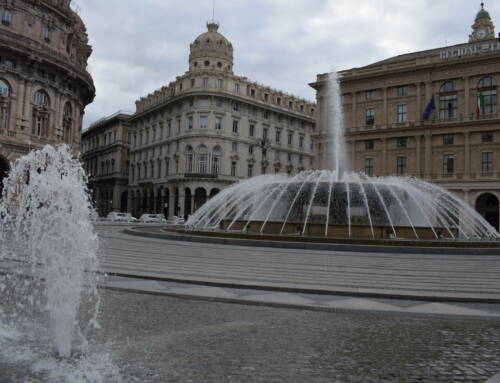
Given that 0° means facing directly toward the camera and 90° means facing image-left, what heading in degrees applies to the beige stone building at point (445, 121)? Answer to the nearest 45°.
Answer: approximately 45°

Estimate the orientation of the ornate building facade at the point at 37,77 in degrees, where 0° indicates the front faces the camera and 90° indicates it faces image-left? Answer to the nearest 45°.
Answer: approximately 315°

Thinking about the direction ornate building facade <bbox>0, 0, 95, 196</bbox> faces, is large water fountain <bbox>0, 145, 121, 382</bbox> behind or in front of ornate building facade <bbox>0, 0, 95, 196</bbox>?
in front

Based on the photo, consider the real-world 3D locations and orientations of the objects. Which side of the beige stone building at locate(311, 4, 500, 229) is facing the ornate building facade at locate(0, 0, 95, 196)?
front

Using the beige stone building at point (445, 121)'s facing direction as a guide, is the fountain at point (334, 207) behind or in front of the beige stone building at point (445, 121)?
in front

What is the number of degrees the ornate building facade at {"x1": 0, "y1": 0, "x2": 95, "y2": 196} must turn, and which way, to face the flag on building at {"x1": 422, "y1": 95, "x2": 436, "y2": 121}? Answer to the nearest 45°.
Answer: approximately 45° to its left

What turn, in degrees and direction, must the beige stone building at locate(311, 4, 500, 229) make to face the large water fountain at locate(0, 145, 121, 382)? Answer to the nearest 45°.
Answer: approximately 45° to its left

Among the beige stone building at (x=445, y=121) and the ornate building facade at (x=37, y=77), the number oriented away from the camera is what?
0

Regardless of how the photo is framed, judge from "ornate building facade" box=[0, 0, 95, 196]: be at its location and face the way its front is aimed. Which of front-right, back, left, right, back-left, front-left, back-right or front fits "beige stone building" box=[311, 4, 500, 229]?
front-left
